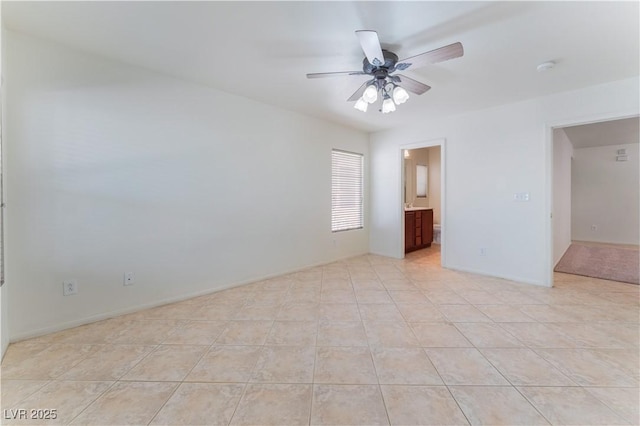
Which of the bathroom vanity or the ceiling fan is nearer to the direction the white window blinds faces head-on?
the ceiling fan

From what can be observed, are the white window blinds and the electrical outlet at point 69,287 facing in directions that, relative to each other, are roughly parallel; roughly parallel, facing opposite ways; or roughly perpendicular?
roughly parallel

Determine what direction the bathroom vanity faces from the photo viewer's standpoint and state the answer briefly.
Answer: facing the viewer and to the right of the viewer

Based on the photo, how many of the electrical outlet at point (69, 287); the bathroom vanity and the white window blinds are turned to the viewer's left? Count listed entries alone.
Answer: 0

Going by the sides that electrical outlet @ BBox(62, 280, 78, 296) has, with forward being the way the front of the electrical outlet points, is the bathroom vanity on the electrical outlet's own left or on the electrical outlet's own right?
on the electrical outlet's own left

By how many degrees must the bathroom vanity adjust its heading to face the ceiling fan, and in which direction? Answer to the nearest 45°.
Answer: approximately 45° to its right

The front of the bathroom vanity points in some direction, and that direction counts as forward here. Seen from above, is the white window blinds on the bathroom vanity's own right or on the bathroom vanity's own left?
on the bathroom vanity's own right

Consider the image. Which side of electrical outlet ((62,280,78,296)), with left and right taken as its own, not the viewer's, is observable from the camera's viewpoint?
front

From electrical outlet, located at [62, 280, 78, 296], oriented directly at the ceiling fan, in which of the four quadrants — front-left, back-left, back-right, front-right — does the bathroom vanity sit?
front-left

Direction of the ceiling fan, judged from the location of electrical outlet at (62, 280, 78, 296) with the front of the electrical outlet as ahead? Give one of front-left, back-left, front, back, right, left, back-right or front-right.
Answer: front-left
